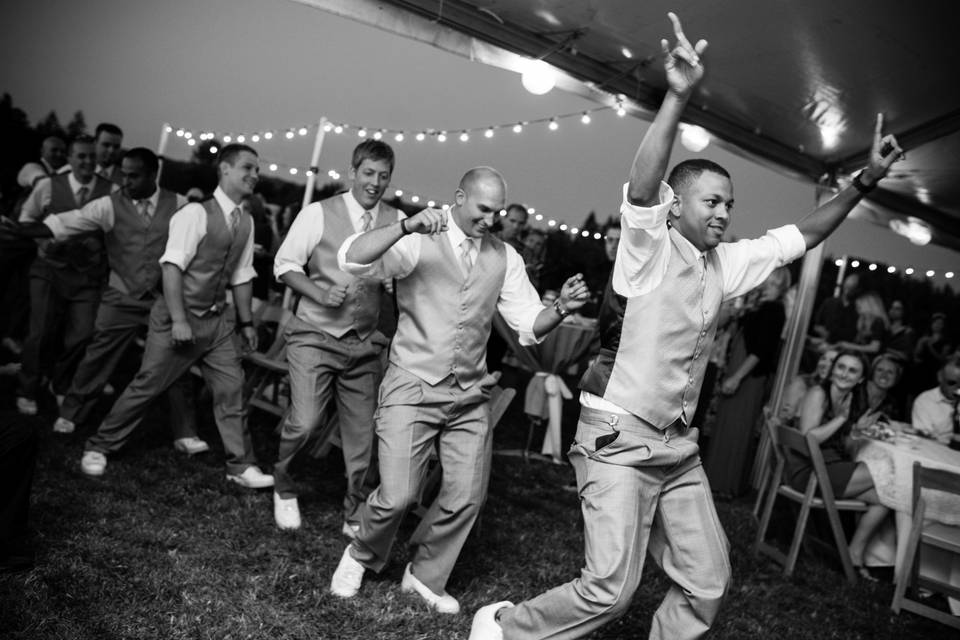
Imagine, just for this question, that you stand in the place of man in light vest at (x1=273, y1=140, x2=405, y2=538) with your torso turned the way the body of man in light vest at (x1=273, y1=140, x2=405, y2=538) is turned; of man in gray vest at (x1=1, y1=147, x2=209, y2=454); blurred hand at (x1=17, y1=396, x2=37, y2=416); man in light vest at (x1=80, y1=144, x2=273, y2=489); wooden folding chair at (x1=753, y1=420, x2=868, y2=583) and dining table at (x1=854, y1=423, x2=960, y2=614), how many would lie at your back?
3

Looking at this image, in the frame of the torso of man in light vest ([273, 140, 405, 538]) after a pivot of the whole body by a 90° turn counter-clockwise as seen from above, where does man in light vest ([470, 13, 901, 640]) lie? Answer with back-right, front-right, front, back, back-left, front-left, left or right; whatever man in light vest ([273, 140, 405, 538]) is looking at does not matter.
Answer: right

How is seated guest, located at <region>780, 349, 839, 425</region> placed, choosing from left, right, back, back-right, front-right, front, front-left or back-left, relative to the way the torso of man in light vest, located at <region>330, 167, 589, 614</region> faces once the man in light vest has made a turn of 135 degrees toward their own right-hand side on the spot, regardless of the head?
back-right

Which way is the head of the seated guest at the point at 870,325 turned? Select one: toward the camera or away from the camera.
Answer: toward the camera

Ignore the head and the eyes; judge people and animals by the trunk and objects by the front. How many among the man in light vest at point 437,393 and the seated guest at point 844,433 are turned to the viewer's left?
0

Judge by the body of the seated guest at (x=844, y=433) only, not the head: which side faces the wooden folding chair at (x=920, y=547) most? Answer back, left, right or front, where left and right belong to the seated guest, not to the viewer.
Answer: front

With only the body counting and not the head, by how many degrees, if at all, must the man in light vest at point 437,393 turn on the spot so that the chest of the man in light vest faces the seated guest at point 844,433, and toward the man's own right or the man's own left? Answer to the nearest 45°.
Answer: approximately 90° to the man's own left

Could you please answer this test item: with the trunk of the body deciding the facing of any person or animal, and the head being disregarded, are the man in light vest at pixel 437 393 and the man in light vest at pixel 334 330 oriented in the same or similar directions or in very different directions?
same or similar directions

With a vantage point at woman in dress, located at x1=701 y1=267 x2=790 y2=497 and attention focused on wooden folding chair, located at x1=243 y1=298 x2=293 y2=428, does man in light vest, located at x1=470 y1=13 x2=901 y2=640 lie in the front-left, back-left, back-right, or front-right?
front-left

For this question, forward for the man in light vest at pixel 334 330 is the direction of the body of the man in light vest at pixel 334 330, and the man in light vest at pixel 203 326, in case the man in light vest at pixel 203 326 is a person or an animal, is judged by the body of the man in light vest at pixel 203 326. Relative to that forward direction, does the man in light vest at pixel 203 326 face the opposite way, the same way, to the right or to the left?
the same way

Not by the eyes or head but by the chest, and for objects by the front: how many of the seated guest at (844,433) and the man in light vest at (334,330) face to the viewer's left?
0

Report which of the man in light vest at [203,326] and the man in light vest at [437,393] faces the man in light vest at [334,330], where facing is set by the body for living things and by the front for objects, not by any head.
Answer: the man in light vest at [203,326]

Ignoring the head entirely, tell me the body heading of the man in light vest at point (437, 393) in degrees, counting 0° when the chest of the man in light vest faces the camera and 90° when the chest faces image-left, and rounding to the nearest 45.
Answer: approximately 315°
